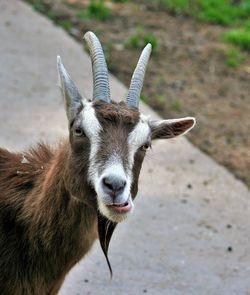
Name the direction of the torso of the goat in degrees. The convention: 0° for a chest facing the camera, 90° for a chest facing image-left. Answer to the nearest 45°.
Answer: approximately 315°
